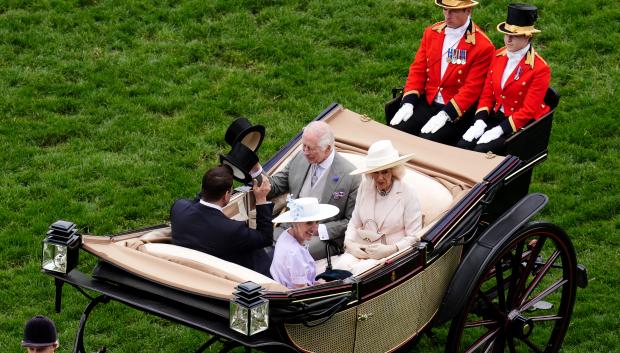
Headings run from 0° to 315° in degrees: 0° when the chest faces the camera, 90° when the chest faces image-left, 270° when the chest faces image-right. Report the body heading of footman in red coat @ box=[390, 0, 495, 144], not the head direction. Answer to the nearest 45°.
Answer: approximately 45°

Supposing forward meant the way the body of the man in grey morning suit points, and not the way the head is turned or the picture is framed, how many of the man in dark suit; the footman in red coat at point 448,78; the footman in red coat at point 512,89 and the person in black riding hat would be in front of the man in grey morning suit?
2

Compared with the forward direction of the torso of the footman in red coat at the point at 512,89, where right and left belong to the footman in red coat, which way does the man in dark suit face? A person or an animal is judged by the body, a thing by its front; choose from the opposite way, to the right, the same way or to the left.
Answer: the opposite way

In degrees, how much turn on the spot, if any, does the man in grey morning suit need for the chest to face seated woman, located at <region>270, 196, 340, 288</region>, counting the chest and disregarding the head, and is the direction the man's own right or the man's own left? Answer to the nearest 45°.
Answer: approximately 45° to the man's own left

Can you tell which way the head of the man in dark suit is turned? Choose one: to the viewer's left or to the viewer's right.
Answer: to the viewer's right

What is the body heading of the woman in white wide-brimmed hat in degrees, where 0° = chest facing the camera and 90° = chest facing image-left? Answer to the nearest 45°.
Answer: approximately 45°

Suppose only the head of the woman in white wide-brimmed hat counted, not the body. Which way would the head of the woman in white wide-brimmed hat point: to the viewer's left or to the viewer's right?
to the viewer's left

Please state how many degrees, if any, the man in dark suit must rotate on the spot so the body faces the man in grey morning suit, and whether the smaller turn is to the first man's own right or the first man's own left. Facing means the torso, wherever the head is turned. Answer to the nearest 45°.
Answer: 0° — they already face them

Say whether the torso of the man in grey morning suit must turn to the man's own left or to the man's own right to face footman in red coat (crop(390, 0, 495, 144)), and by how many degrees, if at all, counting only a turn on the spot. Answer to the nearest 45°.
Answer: approximately 180°

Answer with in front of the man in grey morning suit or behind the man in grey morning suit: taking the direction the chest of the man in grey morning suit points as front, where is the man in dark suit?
in front

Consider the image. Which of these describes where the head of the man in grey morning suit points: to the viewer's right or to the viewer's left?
to the viewer's left

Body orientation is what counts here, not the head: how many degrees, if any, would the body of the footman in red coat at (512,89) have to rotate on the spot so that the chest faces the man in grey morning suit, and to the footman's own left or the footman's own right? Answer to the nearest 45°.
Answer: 0° — they already face them
